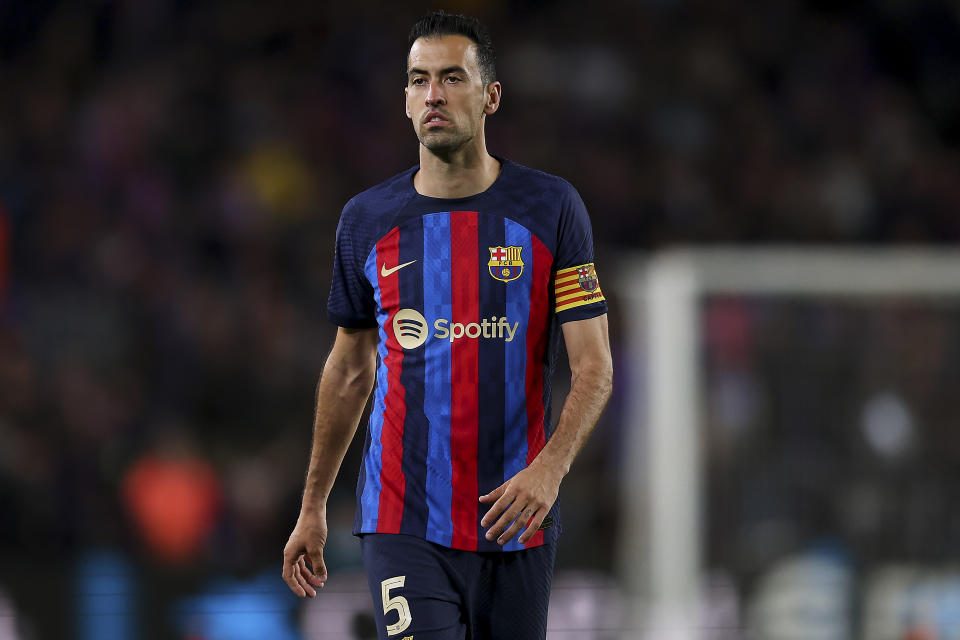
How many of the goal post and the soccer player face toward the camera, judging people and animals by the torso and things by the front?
2

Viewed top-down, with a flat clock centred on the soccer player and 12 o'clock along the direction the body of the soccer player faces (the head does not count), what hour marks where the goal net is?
The goal net is roughly at 7 o'clock from the soccer player.

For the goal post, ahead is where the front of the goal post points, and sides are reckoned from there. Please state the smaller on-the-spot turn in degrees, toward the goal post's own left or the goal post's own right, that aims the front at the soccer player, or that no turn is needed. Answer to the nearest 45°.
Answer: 0° — it already faces them

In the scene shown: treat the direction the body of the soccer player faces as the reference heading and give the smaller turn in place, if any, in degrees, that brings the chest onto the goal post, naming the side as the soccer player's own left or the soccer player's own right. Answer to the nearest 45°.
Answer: approximately 180°

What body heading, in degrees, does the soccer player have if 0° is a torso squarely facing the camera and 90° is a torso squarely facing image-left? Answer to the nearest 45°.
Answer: approximately 0°

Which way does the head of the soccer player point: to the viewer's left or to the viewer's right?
to the viewer's left

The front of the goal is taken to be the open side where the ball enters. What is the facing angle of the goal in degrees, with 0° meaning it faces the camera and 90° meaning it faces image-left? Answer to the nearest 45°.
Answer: approximately 0°

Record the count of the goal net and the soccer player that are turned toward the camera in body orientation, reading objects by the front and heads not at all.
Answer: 2
